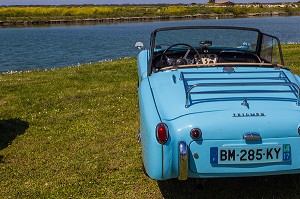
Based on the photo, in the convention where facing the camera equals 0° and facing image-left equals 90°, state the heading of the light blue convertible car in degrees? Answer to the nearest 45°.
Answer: approximately 180°
